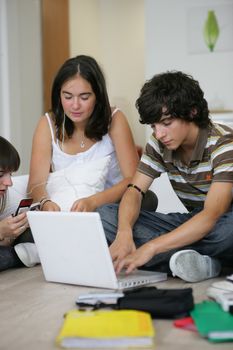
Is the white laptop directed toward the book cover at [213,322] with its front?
no

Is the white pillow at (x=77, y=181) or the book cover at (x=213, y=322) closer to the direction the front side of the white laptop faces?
the white pillow

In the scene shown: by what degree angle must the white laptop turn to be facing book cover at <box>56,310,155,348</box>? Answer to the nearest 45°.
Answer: approximately 135° to its right

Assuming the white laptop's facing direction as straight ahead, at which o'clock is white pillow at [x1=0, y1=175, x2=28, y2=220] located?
The white pillow is roughly at 10 o'clock from the white laptop.

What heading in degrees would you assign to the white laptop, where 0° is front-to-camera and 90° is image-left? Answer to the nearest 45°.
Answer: approximately 225°

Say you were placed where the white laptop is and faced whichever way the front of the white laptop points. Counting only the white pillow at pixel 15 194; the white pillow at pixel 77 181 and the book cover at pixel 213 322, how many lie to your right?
1

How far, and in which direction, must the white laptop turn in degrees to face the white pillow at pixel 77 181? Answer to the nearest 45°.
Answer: approximately 45° to its left
